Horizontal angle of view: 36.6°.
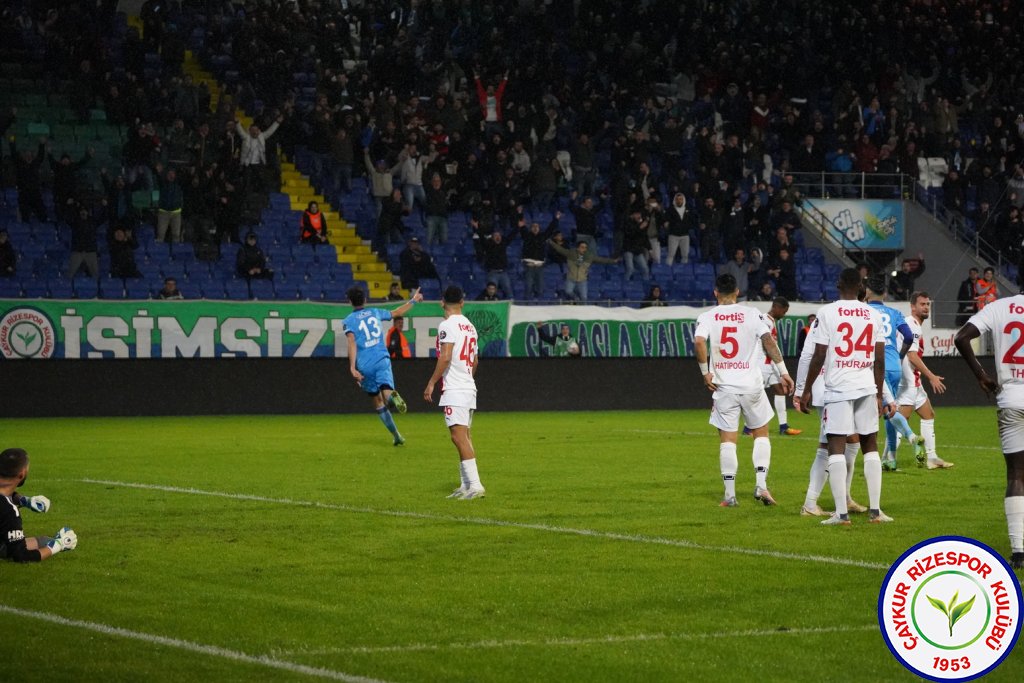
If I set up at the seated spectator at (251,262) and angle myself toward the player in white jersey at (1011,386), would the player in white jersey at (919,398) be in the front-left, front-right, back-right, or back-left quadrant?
front-left

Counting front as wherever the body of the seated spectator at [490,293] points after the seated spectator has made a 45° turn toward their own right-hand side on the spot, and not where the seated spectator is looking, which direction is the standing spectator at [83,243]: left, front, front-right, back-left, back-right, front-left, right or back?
front-right

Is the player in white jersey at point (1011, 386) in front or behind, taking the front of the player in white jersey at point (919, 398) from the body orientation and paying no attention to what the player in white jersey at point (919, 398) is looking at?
in front

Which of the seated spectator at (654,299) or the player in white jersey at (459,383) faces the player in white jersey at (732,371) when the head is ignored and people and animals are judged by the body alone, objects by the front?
the seated spectator

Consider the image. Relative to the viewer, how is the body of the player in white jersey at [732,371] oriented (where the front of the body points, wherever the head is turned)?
away from the camera

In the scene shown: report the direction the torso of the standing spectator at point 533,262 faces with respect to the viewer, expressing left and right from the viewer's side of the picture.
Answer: facing the viewer

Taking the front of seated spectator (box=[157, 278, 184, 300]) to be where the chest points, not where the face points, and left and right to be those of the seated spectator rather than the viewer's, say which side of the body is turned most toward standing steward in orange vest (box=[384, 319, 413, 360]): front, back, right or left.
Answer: left

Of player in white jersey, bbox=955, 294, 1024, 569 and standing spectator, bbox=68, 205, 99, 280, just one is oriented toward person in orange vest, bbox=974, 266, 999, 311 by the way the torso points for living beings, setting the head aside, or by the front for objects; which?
the player in white jersey

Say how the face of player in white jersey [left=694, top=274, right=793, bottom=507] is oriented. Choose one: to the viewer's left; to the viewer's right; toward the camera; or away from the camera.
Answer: away from the camera

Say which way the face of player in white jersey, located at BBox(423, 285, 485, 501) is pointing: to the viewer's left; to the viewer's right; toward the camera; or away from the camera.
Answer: away from the camera

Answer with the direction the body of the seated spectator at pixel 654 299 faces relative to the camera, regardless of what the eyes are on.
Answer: toward the camera

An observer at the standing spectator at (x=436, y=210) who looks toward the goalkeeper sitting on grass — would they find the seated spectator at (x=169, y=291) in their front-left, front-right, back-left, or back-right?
front-right

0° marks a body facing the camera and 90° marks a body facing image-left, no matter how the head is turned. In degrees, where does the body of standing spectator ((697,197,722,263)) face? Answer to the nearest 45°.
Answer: approximately 0°

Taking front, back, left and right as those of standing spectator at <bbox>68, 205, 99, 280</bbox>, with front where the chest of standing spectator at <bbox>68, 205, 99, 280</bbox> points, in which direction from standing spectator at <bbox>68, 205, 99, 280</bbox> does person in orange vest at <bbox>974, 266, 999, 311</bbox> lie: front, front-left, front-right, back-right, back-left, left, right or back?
left

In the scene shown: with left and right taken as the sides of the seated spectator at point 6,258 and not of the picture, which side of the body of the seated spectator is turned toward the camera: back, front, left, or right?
front

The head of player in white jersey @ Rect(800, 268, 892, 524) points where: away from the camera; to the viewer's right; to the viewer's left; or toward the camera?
away from the camera

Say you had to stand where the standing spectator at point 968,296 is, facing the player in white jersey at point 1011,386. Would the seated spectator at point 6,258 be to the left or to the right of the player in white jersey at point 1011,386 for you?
right

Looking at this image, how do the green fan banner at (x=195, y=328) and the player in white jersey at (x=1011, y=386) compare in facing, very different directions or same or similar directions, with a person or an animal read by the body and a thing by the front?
very different directions

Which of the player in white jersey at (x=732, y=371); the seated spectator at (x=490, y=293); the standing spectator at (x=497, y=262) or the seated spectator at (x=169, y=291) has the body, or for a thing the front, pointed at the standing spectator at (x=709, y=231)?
the player in white jersey
